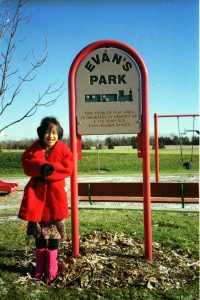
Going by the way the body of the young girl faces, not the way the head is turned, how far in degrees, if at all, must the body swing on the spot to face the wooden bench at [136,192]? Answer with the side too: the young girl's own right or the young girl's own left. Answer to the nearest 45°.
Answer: approximately 135° to the young girl's own left

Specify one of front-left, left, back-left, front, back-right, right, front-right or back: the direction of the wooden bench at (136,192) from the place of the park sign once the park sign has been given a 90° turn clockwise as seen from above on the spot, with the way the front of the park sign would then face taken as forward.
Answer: right

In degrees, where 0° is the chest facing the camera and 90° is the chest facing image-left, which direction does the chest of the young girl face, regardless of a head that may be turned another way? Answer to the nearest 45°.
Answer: approximately 0°
